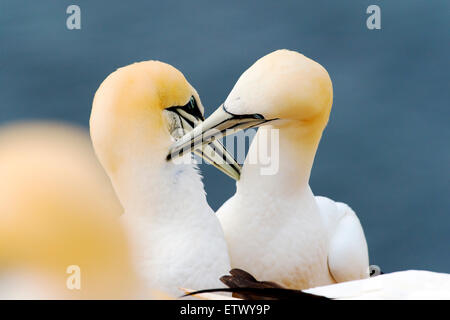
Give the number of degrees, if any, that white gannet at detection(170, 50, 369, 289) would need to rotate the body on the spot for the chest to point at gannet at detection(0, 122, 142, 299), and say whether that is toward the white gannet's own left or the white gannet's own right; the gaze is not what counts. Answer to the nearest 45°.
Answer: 0° — it already faces it

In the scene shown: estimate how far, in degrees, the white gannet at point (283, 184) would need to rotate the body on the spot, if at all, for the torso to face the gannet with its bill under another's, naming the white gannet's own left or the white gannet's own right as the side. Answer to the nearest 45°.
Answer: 0° — it already faces it

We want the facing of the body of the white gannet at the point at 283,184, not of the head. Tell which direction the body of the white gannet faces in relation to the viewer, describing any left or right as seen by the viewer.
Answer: facing the viewer and to the left of the viewer
